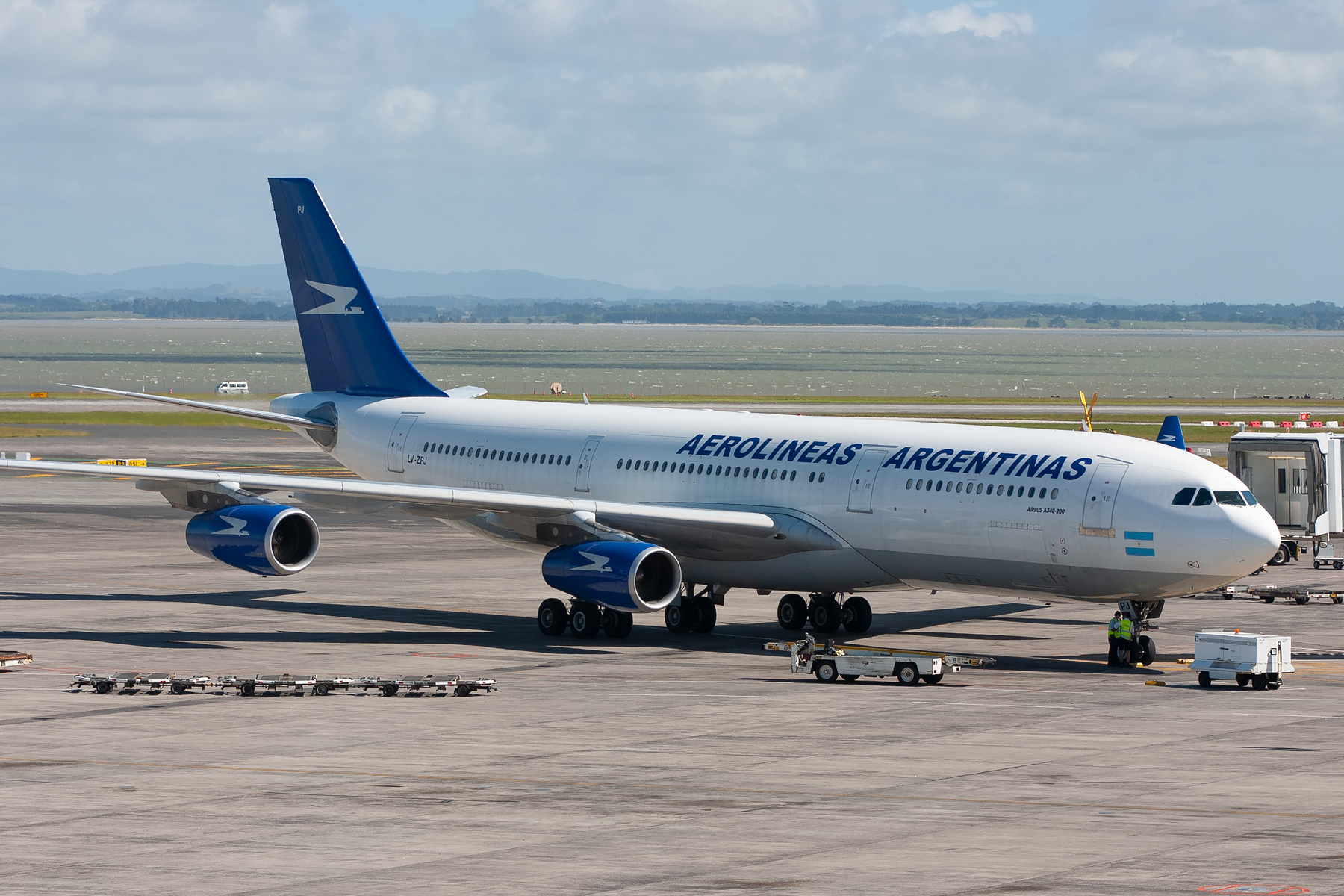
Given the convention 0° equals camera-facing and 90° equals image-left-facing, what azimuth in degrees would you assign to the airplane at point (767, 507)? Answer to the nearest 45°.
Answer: approximately 315°

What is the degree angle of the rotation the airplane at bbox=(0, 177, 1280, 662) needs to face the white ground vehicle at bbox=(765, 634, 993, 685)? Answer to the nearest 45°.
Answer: approximately 45° to its right

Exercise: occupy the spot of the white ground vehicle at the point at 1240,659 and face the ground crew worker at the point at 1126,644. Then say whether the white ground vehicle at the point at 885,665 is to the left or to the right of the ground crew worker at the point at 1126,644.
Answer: left

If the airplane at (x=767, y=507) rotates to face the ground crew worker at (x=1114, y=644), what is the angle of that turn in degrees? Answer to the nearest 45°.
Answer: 0° — it already faces them

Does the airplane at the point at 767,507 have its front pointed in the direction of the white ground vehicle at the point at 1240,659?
yes
